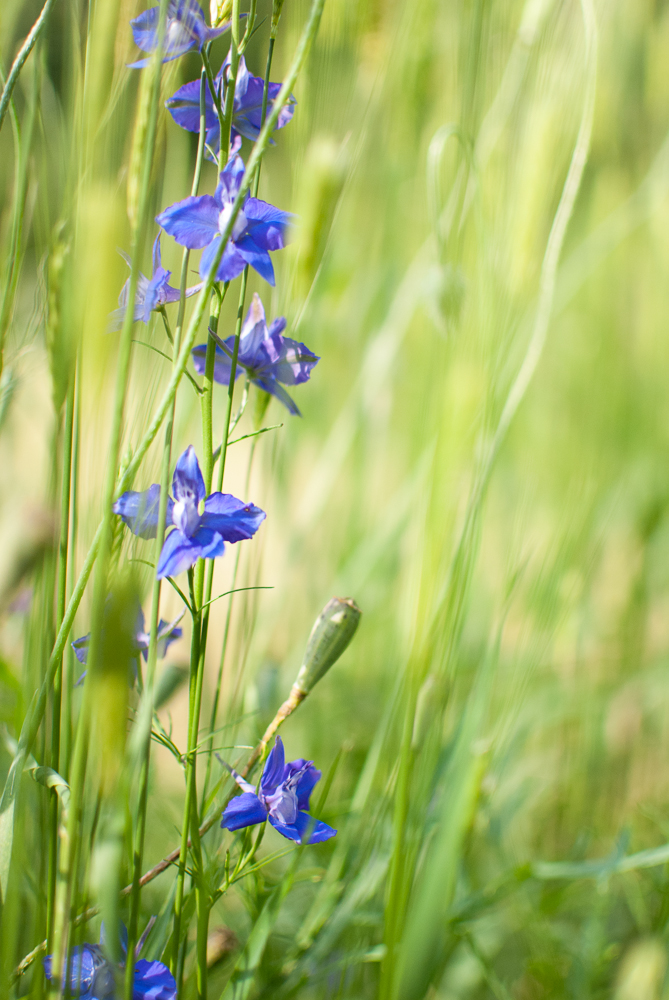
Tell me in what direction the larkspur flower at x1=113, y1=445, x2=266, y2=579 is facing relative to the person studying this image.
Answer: facing the viewer

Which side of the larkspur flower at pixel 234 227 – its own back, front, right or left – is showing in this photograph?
front

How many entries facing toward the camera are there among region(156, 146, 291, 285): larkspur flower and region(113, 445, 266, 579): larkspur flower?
2
